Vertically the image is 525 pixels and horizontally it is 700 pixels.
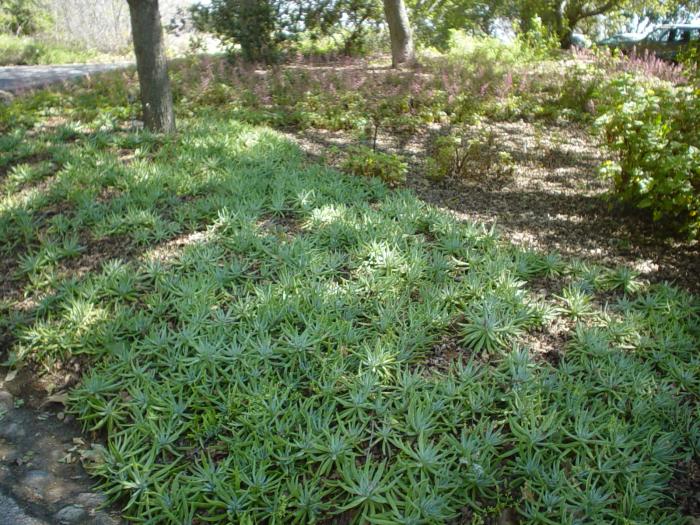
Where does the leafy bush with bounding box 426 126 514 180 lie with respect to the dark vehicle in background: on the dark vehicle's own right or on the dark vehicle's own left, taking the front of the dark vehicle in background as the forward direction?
on the dark vehicle's own left

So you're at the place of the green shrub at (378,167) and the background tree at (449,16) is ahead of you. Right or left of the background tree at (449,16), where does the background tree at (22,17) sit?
left

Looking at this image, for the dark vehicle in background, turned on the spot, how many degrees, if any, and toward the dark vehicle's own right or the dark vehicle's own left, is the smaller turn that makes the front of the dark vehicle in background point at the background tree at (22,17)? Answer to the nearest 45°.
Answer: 0° — it already faces it

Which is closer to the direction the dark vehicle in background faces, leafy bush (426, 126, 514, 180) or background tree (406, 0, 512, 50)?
the background tree

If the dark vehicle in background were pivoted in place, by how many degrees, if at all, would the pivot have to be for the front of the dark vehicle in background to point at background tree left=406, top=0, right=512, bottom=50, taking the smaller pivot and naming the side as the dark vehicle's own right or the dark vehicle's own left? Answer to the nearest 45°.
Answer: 0° — it already faces it

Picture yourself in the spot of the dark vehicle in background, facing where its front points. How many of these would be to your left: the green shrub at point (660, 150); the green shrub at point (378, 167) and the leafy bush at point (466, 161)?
3

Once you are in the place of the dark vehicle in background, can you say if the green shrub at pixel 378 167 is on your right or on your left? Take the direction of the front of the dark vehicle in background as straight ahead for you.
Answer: on your left

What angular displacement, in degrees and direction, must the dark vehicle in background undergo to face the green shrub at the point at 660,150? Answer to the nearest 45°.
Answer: approximately 90° to its left

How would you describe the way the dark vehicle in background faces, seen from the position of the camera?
facing to the left of the viewer
